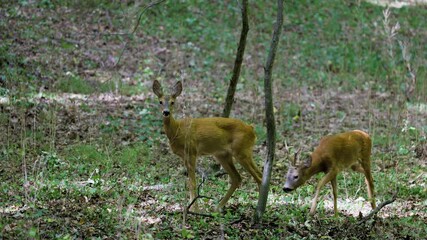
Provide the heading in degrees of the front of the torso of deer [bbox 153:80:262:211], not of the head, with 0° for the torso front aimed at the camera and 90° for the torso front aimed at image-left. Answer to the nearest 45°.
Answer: approximately 90°

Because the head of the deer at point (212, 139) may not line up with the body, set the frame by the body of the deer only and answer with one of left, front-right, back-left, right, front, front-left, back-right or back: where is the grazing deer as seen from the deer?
back

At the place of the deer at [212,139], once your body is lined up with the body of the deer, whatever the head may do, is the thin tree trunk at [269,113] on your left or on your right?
on your left

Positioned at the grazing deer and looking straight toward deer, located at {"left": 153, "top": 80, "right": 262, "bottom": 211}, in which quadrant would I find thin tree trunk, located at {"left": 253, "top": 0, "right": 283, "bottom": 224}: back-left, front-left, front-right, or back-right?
front-left

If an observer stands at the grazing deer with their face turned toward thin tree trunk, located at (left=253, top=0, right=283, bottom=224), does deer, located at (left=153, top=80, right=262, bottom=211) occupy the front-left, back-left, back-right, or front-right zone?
front-right
